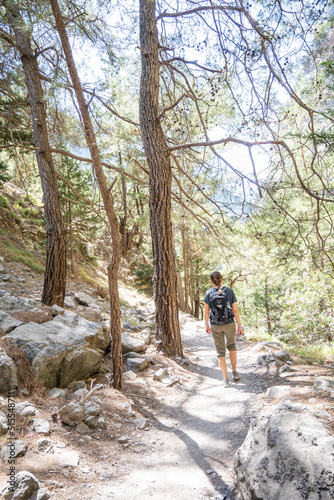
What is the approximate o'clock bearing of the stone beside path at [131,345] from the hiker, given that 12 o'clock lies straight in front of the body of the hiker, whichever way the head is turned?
The stone beside path is roughly at 10 o'clock from the hiker.

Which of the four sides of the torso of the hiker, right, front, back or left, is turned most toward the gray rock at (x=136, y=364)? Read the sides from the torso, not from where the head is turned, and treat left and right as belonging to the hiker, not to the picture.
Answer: left

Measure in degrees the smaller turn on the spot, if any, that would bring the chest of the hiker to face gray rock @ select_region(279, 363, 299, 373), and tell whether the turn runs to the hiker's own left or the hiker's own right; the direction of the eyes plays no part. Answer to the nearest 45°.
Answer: approximately 90° to the hiker's own right

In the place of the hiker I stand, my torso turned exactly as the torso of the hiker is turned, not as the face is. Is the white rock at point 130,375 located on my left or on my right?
on my left

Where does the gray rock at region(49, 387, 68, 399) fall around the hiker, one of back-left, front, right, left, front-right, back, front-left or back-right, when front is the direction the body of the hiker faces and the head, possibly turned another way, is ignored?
back-left

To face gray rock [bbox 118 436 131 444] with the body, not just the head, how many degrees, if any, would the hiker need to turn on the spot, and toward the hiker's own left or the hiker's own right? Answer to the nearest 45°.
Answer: approximately 135° to the hiker's own left

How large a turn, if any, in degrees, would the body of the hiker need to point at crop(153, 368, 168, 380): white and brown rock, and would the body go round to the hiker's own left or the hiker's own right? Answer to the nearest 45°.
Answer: approximately 90° to the hiker's own left

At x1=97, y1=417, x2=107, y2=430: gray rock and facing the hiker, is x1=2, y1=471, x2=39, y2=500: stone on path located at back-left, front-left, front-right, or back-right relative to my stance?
back-right

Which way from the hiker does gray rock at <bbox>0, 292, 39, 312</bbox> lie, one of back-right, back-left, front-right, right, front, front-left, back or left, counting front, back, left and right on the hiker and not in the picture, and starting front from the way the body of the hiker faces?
left

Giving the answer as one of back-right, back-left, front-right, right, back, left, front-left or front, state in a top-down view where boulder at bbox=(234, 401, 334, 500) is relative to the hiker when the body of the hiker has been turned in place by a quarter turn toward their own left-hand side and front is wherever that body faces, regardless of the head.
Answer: left

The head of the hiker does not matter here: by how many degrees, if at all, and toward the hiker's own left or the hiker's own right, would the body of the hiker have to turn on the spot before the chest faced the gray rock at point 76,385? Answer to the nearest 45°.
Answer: approximately 135° to the hiker's own left

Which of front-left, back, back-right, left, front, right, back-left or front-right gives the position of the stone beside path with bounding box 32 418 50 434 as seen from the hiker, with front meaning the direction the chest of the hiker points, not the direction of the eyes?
back-left

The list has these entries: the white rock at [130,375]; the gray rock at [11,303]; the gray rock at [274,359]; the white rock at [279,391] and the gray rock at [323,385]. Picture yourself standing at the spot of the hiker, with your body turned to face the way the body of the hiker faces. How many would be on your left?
2

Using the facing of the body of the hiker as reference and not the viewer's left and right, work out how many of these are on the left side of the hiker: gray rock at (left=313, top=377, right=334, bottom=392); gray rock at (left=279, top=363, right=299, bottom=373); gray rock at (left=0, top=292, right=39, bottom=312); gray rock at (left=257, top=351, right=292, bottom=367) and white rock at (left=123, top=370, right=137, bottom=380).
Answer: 2

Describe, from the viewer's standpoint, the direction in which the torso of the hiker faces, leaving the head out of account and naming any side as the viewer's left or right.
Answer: facing away from the viewer

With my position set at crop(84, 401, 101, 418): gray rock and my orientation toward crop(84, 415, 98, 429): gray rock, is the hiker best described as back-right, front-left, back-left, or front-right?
back-left

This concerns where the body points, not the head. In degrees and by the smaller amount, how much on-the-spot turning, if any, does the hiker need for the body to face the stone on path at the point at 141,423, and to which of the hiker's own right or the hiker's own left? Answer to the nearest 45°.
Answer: approximately 135° to the hiker's own left
